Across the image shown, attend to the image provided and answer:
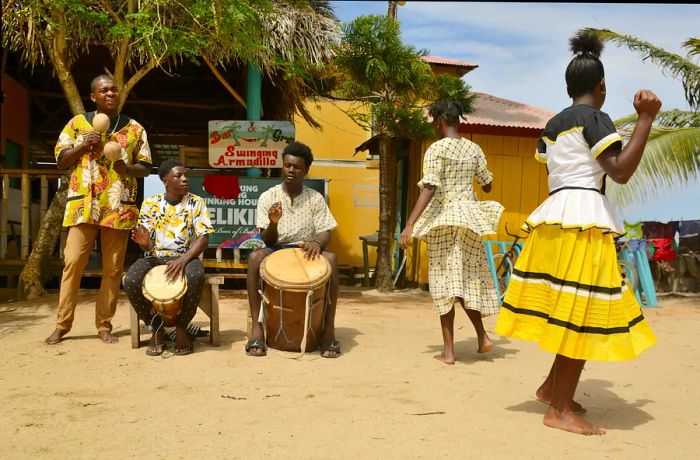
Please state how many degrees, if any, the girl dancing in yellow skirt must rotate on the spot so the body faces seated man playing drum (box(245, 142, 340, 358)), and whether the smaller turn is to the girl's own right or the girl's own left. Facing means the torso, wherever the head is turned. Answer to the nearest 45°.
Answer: approximately 90° to the girl's own left

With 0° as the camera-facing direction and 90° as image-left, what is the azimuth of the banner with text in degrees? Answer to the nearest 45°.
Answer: approximately 0°

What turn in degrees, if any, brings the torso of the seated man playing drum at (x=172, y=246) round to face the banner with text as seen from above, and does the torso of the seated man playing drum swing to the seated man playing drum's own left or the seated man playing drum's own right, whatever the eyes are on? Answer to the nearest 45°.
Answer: approximately 180°

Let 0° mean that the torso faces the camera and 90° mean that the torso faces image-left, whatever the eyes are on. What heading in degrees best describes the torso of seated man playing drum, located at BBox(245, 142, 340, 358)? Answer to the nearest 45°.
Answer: approximately 0°

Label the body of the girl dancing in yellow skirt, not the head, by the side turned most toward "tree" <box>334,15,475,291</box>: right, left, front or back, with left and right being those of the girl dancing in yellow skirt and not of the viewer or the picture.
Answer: left

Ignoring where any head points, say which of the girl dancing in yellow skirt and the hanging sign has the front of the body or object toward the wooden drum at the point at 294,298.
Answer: the hanging sign

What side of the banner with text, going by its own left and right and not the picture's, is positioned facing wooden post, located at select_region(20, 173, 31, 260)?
right

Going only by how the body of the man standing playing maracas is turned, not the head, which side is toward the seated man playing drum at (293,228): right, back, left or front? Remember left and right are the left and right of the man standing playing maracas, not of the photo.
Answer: left

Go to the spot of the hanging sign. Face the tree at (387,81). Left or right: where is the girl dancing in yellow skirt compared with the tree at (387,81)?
right

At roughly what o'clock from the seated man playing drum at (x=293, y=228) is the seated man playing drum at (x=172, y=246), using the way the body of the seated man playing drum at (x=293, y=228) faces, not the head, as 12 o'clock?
the seated man playing drum at (x=172, y=246) is roughly at 3 o'clock from the seated man playing drum at (x=293, y=228).

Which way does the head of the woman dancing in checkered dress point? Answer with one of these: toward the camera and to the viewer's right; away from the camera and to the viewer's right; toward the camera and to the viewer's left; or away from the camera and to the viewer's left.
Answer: away from the camera and to the viewer's left

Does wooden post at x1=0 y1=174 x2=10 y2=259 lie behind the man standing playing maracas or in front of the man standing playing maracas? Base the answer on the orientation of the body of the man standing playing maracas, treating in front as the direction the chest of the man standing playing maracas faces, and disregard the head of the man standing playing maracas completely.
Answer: behind

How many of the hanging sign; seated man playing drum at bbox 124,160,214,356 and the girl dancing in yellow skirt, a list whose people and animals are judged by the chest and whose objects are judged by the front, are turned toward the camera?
2
